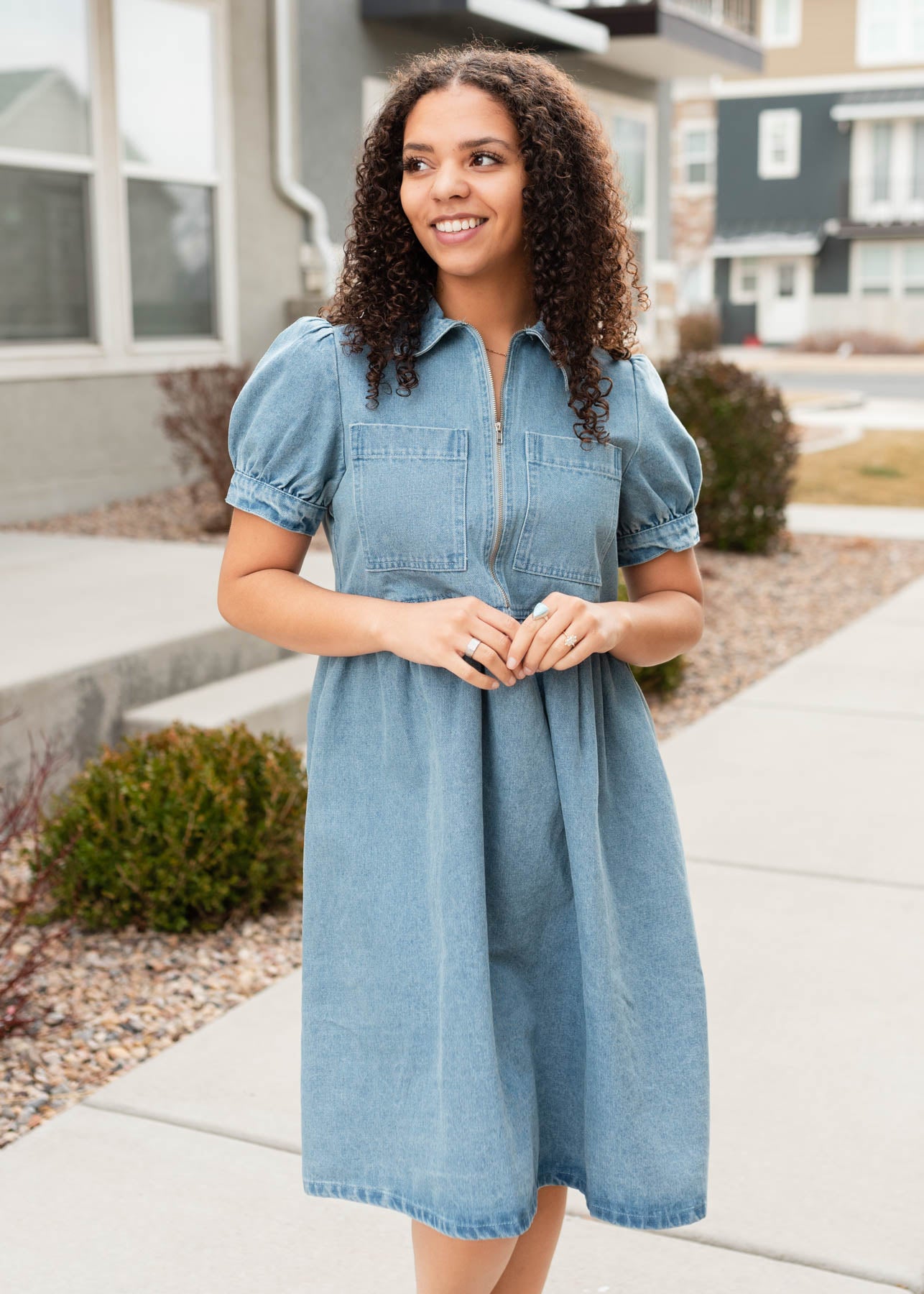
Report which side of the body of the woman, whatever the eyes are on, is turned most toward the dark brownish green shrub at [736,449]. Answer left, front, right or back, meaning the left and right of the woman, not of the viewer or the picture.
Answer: back

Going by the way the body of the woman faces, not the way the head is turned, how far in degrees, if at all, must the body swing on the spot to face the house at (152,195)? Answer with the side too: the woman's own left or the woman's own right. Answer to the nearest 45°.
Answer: approximately 180°

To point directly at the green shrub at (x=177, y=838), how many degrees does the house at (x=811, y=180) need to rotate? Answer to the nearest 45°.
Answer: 0° — it already faces it

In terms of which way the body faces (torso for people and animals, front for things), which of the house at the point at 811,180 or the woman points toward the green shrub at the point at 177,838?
the house

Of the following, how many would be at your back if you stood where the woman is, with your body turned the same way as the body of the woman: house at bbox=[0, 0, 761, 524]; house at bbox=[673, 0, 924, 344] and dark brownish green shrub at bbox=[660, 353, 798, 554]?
3

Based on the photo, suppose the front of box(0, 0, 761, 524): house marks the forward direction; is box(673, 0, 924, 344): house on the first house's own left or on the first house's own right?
on the first house's own left

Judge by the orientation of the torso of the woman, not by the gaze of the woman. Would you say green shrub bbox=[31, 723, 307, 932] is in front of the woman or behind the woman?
behind

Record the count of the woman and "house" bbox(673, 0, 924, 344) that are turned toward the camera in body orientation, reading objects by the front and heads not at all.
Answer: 2

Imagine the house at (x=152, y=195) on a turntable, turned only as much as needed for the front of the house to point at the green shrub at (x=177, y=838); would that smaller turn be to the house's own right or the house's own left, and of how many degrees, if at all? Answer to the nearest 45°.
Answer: approximately 45° to the house's own right

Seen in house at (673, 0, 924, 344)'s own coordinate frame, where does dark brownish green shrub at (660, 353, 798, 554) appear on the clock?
The dark brownish green shrub is roughly at 12 o'clock from the house.

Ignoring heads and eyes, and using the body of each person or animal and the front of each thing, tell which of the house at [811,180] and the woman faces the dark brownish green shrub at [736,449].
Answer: the house

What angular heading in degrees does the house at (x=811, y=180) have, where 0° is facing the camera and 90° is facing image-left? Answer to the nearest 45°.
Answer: approximately 0°
